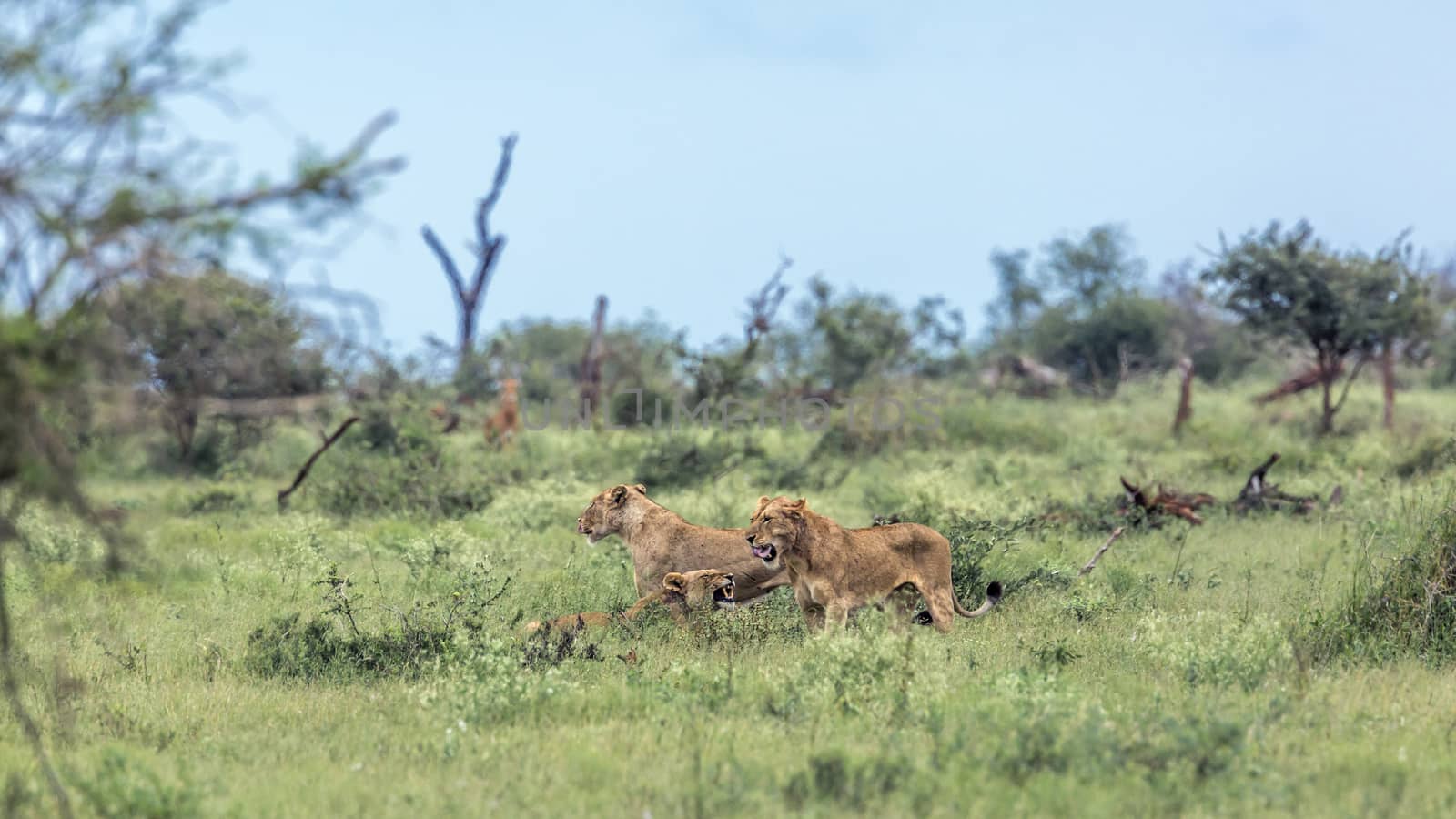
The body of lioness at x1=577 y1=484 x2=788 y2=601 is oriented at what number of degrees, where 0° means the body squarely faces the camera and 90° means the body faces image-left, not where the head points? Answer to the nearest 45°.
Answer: approximately 90°

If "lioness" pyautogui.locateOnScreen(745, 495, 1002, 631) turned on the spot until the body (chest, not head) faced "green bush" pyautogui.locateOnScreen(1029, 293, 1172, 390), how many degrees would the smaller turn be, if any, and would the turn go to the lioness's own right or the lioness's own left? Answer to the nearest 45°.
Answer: approximately 90° to the lioness's own right

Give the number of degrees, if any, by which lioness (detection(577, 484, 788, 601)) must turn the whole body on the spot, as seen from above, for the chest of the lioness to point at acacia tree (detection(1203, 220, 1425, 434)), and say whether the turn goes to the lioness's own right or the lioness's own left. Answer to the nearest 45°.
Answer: approximately 135° to the lioness's own right

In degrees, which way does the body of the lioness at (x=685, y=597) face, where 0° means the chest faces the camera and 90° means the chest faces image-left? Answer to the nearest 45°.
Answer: approximately 270°

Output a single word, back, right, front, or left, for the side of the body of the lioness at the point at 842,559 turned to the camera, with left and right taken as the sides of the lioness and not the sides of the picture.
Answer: left

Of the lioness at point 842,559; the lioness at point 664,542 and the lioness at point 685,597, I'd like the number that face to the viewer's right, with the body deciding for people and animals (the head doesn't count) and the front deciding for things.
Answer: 1

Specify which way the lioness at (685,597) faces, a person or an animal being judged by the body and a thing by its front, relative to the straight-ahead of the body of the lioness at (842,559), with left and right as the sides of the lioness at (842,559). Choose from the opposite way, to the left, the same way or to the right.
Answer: the opposite way

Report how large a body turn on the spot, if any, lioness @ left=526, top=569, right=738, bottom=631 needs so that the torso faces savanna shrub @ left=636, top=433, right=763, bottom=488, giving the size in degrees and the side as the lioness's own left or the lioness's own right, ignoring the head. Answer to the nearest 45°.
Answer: approximately 90° to the lioness's own left

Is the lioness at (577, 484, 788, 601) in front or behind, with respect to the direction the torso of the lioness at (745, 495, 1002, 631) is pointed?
in front

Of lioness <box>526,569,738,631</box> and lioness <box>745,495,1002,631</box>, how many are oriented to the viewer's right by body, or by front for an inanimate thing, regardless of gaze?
1

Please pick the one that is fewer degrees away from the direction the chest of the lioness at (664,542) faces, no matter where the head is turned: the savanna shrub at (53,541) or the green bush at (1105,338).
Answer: the savanna shrub

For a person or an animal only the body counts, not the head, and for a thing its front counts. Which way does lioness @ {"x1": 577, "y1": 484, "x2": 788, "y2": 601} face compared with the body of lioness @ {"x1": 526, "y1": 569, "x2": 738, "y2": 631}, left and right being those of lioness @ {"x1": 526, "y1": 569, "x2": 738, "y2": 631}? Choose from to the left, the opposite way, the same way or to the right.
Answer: the opposite way
